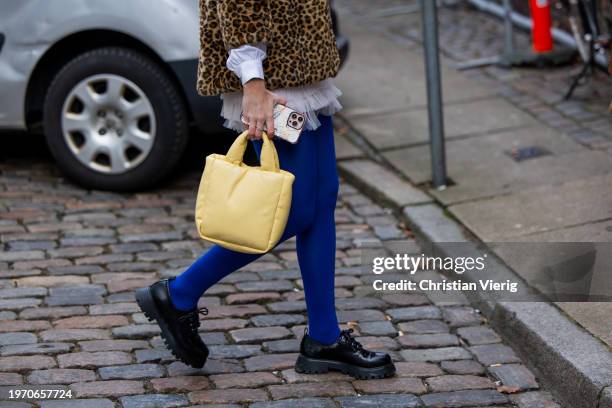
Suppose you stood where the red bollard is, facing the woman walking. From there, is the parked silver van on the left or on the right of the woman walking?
right

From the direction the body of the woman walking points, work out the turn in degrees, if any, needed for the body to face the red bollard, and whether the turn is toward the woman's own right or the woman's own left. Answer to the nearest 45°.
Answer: approximately 45° to the woman's own left

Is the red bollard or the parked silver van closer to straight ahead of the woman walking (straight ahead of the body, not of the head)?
the red bollard

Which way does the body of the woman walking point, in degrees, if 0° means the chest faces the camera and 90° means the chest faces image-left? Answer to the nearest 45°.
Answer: approximately 270°

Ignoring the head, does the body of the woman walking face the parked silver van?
no
